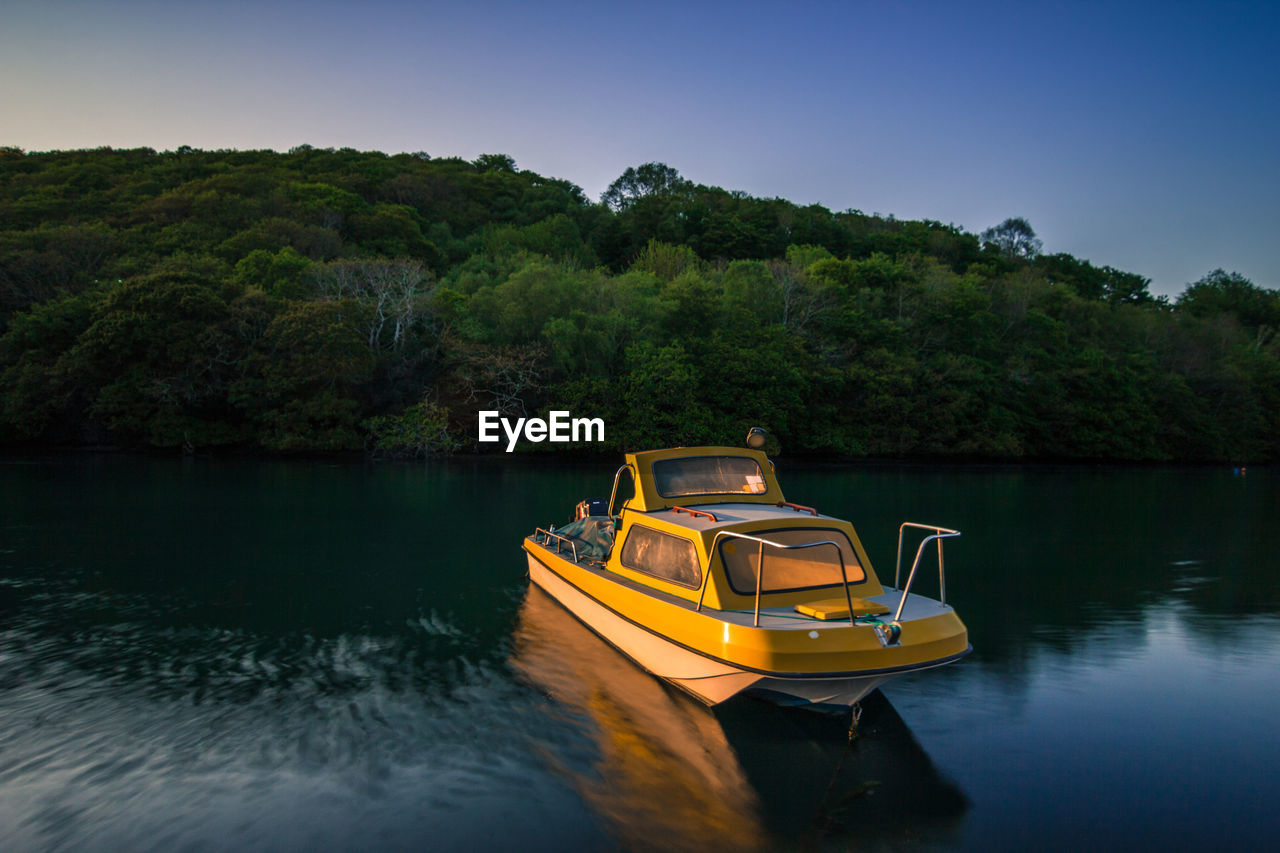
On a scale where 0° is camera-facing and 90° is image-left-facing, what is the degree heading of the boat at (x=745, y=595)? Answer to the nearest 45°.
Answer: approximately 315°
